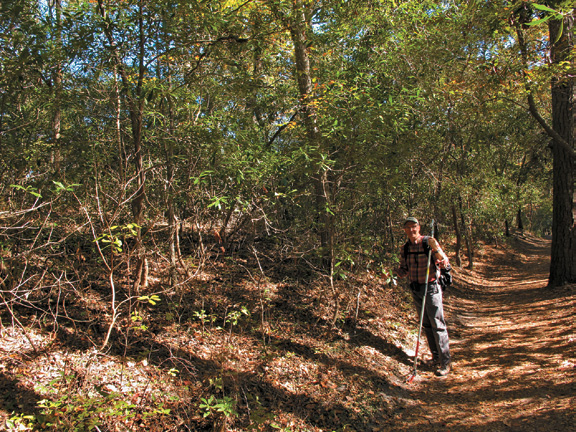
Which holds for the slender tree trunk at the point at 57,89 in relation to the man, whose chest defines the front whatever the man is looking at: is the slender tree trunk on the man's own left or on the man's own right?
on the man's own right

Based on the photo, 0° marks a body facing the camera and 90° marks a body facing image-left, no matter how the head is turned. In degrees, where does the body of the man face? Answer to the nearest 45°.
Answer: approximately 0°

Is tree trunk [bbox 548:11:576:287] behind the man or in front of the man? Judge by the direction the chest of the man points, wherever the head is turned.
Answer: behind
